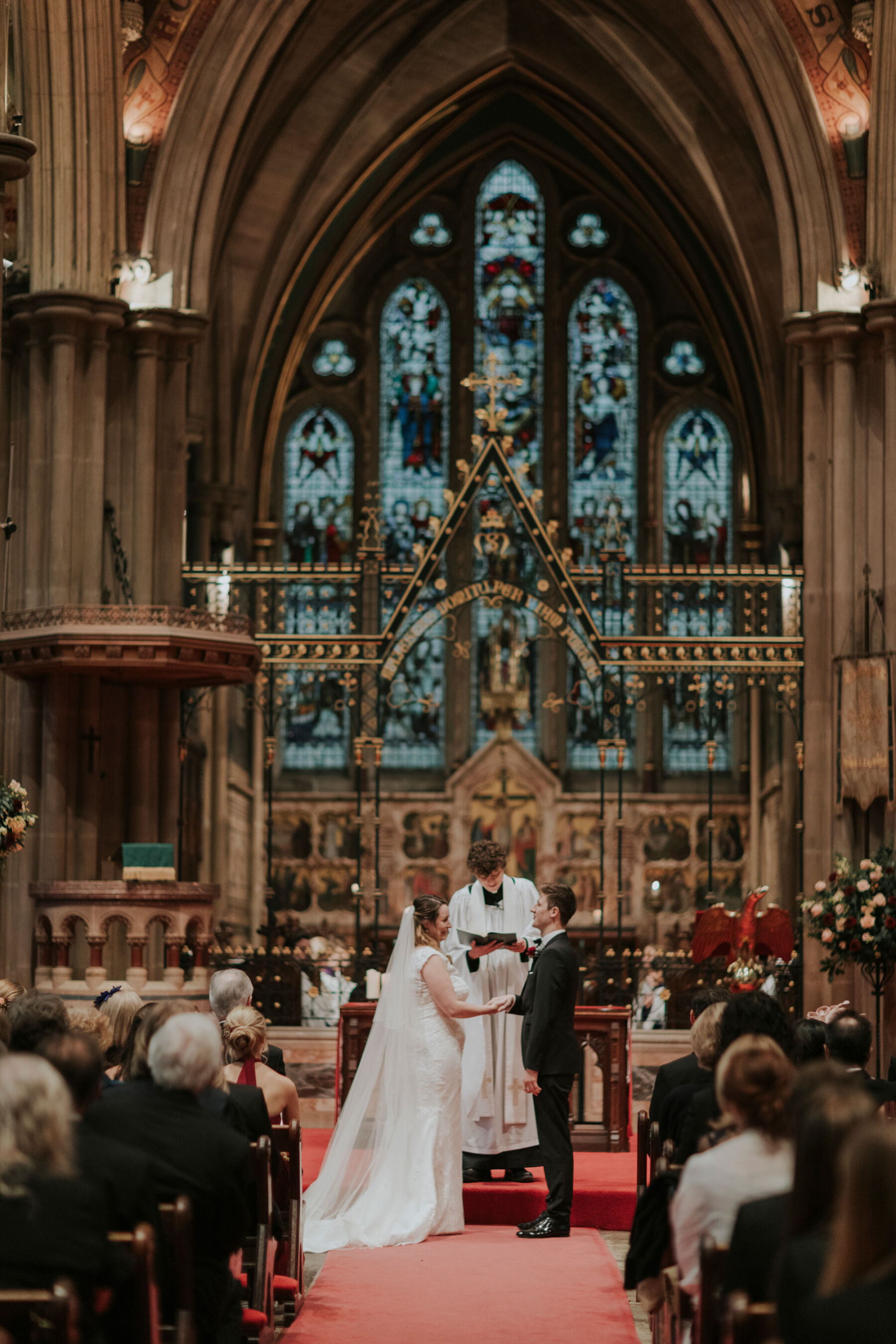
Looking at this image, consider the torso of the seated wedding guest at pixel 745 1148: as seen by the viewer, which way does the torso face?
away from the camera

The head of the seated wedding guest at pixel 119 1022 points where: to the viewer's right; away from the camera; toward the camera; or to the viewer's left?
away from the camera

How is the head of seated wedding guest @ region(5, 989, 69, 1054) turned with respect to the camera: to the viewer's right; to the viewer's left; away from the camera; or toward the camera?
away from the camera

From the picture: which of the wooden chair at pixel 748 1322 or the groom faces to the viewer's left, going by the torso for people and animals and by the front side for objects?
the groom

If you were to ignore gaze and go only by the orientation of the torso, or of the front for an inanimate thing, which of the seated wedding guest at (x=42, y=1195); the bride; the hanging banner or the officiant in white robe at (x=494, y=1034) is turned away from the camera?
the seated wedding guest

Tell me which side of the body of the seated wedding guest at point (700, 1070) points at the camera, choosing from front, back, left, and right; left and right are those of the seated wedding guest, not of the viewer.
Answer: back

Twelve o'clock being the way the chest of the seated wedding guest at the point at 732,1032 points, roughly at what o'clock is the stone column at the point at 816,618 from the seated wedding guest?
The stone column is roughly at 12 o'clock from the seated wedding guest.

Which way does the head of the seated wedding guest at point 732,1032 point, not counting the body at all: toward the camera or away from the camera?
away from the camera

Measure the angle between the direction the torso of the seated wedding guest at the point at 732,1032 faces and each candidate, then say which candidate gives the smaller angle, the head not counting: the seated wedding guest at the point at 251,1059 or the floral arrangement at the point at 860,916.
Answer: the floral arrangement

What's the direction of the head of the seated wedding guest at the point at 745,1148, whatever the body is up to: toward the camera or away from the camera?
away from the camera

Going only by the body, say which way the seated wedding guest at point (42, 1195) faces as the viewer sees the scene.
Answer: away from the camera
